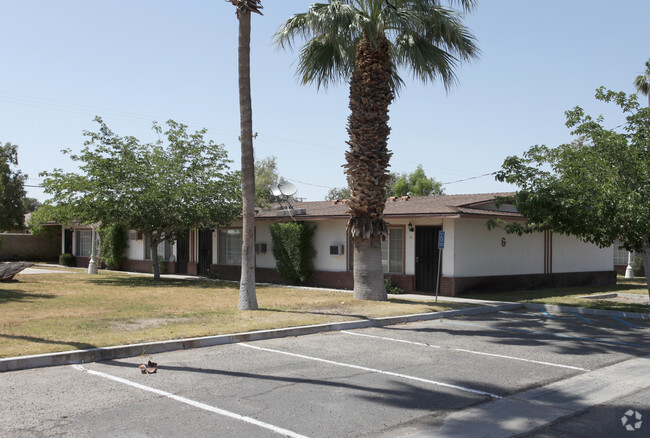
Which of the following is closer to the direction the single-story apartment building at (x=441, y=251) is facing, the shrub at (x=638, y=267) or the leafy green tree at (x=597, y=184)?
the leafy green tree

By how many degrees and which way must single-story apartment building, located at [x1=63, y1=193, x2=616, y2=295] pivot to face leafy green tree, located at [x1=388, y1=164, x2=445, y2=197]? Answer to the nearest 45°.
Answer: approximately 135° to its right

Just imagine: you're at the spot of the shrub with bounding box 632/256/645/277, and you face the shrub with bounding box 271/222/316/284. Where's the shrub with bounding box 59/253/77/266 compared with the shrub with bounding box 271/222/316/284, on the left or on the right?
right

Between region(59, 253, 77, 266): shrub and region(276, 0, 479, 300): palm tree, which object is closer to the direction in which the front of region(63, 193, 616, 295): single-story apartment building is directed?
the palm tree

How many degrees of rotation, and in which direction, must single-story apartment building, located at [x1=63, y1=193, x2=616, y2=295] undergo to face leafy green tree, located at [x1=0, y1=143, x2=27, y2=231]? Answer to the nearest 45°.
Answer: approximately 90° to its right

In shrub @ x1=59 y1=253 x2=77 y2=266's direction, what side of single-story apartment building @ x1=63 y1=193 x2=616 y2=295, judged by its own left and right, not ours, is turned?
right

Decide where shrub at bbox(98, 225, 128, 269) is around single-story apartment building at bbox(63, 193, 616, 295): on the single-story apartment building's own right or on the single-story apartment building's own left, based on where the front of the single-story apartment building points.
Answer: on the single-story apartment building's own right

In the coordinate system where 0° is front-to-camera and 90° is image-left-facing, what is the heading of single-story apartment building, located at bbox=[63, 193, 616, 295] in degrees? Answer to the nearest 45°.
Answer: approximately 45°
